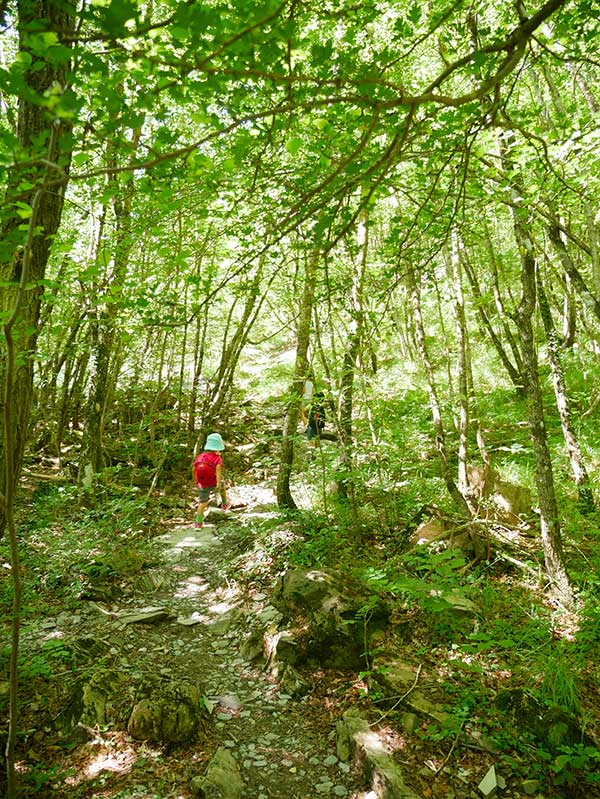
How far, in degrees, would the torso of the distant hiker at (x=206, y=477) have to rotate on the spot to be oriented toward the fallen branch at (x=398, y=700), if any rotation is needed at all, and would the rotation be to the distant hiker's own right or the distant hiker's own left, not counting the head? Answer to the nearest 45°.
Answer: approximately 135° to the distant hiker's own right

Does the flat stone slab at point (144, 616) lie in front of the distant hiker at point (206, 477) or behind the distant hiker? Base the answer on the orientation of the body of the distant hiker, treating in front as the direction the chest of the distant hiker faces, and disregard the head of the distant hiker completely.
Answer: behind

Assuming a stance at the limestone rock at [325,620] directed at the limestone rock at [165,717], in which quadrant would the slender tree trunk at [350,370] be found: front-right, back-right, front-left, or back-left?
back-right

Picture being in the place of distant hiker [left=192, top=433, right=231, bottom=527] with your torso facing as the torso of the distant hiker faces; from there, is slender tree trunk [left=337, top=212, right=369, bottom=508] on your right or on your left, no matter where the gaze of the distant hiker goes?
on your right

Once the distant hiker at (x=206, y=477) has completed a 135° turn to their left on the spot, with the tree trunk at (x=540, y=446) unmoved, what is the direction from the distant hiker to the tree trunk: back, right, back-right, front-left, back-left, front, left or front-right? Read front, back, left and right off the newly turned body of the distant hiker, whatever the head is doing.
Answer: back-left

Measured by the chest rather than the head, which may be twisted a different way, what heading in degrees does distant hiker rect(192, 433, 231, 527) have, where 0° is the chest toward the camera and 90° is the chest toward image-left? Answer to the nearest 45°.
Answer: approximately 225°

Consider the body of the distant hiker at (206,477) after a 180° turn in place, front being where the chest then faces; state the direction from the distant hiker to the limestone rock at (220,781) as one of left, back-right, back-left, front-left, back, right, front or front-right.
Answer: front-left

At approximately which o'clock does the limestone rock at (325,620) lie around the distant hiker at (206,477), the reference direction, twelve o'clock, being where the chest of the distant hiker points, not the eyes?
The limestone rock is roughly at 4 o'clock from the distant hiker.

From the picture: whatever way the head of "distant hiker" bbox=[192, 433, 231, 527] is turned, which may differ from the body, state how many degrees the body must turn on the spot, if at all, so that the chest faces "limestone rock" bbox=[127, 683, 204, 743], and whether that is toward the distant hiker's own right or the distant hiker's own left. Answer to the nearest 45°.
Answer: approximately 135° to the distant hiker's own right

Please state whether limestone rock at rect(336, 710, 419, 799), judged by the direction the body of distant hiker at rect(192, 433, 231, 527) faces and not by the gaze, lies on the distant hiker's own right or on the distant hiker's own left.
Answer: on the distant hiker's own right

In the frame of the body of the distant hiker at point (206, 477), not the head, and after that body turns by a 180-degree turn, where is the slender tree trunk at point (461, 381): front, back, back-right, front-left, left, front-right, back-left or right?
left
